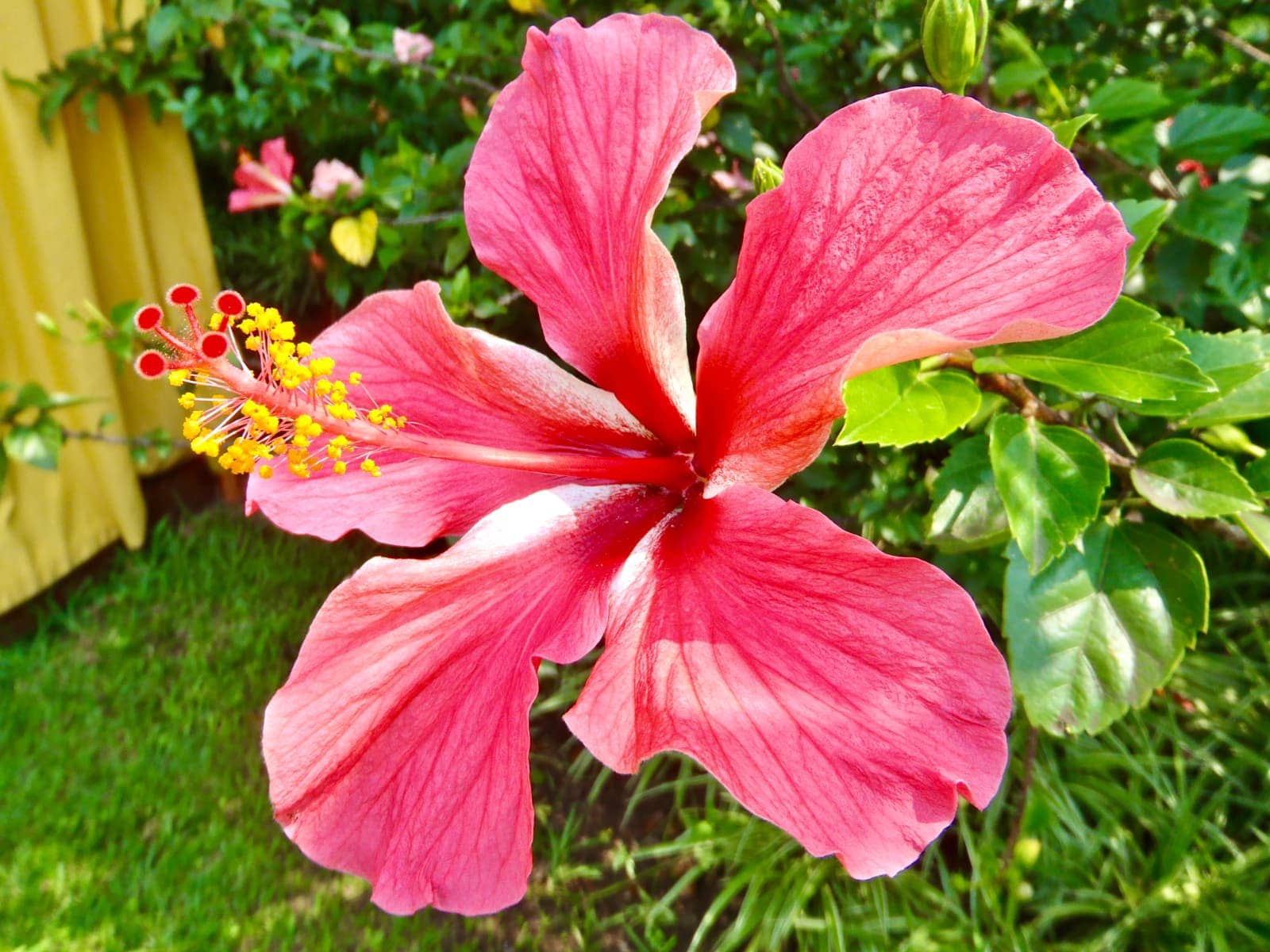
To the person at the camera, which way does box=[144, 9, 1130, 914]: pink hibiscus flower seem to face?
facing the viewer and to the left of the viewer

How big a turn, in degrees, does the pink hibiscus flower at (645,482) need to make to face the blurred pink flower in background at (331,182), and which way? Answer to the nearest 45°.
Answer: approximately 90° to its right

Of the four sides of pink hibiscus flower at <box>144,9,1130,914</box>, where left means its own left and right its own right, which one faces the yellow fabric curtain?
right

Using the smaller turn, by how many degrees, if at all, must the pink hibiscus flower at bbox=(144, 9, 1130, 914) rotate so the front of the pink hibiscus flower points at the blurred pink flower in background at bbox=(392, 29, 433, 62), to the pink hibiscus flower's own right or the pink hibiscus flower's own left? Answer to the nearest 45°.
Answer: approximately 135° to the pink hibiscus flower's own right

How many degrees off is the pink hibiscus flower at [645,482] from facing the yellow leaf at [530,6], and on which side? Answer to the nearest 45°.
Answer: approximately 135° to its right
